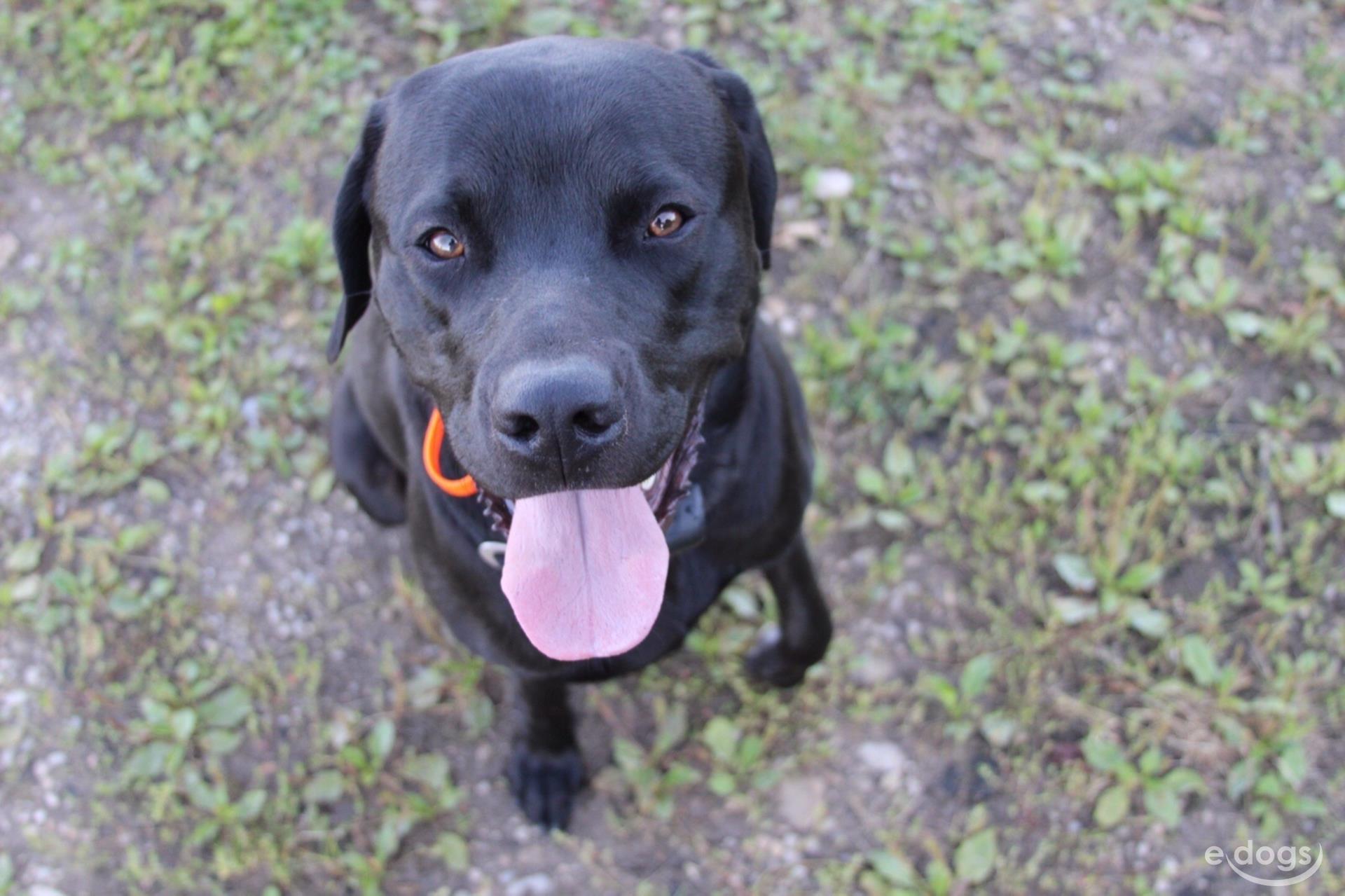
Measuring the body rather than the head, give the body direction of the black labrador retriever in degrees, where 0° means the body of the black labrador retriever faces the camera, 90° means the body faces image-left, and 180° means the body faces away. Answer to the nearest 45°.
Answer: approximately 0°
